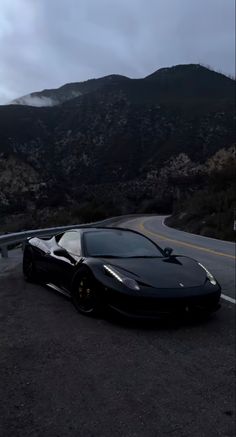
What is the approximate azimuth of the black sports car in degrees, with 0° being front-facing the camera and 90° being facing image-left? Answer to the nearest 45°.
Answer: approximately 315°
